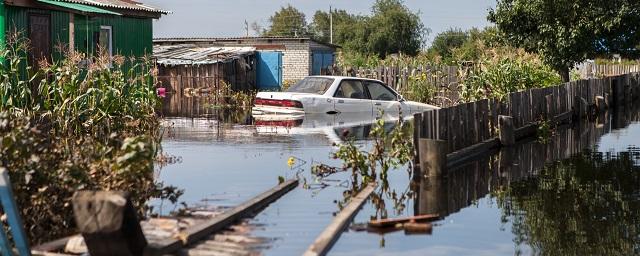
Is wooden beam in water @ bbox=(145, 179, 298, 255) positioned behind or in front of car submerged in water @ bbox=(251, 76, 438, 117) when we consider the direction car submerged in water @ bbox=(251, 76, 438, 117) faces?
behind

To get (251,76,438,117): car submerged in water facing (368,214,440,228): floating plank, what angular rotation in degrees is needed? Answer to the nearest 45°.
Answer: approximately 135° to its right

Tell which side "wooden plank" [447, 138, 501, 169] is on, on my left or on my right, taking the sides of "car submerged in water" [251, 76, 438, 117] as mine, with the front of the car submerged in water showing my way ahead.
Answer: on my right

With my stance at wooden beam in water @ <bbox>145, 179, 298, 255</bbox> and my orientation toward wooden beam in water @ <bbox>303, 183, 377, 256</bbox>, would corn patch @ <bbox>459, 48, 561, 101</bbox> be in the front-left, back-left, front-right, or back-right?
front-left

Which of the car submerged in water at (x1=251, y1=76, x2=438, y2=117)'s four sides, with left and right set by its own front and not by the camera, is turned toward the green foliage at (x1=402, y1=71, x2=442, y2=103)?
front

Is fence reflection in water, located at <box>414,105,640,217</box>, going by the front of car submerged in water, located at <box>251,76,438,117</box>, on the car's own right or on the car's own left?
on the car's own right

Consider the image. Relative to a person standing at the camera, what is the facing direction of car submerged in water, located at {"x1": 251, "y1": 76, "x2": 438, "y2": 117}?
facing away from the viewer and to the right of the viewer

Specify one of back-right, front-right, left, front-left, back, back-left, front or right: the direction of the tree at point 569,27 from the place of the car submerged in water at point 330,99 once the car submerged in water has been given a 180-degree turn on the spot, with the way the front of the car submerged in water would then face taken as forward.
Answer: back

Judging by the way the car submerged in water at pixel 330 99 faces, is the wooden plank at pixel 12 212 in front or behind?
behind

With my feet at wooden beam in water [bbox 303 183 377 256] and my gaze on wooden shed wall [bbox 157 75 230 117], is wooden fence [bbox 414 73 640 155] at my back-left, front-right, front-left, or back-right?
front-right

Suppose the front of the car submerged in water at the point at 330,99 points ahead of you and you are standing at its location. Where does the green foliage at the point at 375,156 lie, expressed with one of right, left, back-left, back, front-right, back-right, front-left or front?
back-right

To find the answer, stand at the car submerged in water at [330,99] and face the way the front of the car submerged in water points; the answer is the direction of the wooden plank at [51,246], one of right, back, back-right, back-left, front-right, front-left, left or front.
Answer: back-right

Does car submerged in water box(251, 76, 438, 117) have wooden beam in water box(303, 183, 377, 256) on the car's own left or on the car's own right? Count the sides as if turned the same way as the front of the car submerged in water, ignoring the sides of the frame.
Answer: on the car's own right
